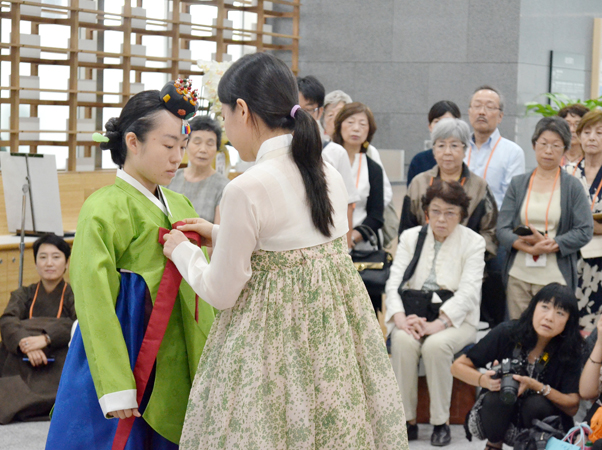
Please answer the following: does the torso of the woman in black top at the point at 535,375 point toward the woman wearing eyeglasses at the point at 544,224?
no

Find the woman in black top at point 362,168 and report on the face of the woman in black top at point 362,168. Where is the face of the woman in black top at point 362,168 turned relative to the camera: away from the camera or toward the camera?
toward the camera

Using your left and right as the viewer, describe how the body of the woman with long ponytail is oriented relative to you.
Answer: facing away from the viewer and to the left of the viewer

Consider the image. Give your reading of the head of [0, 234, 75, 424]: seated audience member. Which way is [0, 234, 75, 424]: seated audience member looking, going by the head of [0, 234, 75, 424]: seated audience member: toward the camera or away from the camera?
toward the camera

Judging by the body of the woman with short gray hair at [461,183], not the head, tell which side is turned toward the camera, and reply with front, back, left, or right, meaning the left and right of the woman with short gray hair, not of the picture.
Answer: front

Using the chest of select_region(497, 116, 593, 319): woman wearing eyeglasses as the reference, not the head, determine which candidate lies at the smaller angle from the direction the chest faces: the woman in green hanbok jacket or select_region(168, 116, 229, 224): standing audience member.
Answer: the woman in green hanbok jacket

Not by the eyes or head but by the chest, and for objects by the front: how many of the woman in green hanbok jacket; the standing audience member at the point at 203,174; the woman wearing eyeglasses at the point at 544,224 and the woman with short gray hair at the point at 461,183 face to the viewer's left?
0

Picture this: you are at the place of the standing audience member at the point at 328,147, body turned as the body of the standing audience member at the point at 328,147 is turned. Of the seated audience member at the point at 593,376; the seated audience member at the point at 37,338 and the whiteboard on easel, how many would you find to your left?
1

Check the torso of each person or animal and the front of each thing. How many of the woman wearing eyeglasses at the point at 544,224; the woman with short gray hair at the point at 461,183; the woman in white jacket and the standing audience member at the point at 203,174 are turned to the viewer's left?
0

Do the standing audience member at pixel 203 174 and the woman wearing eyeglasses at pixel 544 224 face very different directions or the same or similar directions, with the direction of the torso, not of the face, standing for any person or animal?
same or similar directions

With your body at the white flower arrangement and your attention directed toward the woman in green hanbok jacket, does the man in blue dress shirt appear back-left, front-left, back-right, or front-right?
back-left
